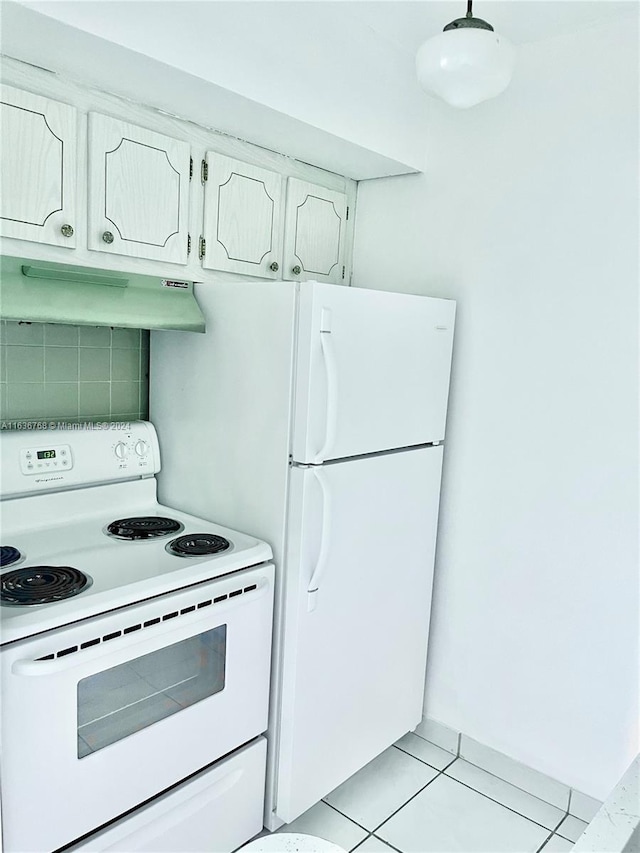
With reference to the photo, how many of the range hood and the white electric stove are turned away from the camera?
0

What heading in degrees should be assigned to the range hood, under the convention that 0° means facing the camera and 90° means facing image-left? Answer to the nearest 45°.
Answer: approximately 315°

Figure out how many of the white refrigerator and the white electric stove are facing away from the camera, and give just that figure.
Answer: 0

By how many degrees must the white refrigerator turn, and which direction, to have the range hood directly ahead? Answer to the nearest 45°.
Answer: approximately 135° to its right

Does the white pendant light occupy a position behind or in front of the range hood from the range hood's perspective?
in front

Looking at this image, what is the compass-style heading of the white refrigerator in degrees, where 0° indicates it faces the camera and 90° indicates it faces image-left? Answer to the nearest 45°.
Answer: approximately 315°

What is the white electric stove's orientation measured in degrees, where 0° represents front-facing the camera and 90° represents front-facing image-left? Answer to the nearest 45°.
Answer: approximately 315°
